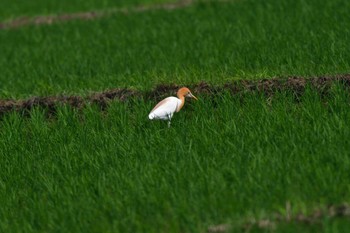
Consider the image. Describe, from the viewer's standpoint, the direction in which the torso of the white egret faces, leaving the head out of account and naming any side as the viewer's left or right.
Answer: facing to the right of the viewer
